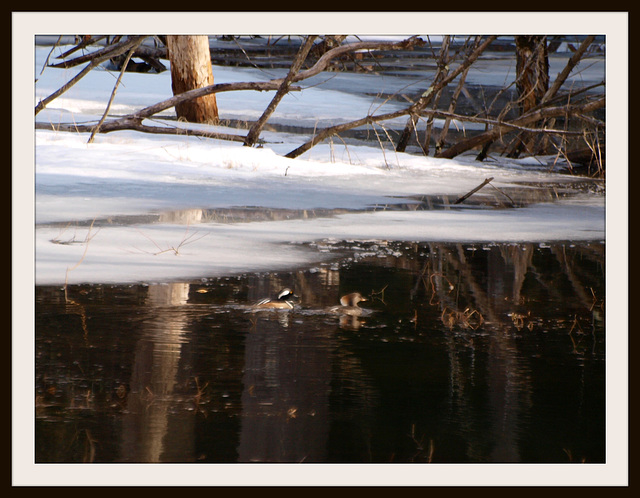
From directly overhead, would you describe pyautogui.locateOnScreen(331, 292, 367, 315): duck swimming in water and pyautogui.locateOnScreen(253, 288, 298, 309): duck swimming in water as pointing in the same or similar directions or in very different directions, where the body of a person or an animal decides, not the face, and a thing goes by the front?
same or similar directions

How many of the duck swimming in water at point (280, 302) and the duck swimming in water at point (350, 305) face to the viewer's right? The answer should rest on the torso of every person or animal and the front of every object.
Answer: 2

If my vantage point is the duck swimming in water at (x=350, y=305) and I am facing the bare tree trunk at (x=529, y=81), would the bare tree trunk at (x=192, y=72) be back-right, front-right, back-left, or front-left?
front-left

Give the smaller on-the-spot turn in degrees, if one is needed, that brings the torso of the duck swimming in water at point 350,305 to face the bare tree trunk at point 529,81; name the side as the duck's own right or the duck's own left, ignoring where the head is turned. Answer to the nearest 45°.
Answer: approximately 90° to the duck's own left

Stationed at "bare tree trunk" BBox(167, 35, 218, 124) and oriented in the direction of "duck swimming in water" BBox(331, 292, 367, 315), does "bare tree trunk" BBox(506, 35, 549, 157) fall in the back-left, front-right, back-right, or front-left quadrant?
front-left

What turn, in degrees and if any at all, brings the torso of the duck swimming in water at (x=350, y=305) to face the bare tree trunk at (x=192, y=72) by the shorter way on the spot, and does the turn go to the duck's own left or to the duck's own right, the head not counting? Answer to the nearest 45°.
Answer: approximately 90° to the duck's own left

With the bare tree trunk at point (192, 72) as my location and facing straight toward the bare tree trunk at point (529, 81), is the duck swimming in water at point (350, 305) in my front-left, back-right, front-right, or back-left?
front-right

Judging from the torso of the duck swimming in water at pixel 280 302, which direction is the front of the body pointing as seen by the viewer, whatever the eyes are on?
to the viewer's right

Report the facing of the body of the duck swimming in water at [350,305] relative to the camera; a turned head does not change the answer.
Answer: to the viewer's right

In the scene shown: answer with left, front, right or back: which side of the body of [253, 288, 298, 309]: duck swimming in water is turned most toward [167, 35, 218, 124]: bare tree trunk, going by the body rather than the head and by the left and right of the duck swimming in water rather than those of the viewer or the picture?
left

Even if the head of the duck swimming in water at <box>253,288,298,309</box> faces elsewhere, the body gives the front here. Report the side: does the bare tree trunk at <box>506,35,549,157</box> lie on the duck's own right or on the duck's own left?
on the duck's own left
